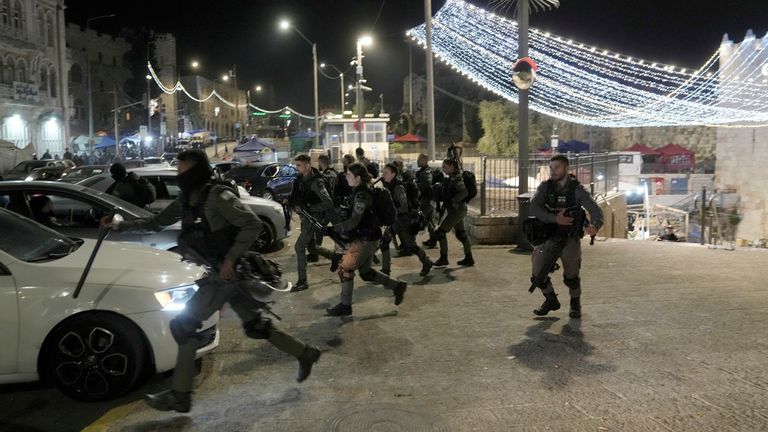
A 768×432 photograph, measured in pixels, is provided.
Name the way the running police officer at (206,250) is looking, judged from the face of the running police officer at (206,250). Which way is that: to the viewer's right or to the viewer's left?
to the viewer's left

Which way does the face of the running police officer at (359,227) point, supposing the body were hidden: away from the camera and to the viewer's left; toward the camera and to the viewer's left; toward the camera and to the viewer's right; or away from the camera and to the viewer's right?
toward the camera and to the viewer's left

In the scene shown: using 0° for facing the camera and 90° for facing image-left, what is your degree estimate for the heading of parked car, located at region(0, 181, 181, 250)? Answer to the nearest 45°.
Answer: approximately 270°

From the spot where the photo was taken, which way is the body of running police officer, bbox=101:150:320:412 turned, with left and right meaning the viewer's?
facing to the left of the viewer

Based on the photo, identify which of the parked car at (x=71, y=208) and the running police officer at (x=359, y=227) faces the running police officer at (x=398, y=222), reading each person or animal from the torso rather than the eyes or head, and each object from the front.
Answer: the parked car

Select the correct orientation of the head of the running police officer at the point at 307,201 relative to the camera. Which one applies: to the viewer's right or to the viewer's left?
to the viewer's left

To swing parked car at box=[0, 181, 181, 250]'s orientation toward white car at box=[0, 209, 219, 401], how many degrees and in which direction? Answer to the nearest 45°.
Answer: approximately 90° to its right
